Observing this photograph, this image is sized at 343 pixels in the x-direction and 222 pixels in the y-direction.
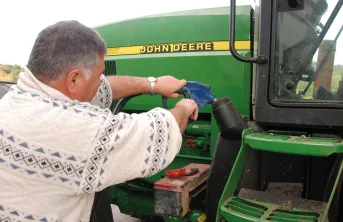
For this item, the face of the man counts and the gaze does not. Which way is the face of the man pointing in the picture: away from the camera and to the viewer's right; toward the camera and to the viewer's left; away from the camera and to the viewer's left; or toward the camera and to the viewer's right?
away from the camera and to the viewer's right

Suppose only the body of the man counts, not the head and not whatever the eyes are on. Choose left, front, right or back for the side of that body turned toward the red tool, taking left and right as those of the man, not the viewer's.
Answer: front

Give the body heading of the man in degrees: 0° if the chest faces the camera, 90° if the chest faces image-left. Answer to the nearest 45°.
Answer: approximately 225°

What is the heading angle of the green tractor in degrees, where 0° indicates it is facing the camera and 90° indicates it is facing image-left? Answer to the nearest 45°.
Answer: approximately 90°

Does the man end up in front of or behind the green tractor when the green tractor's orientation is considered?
in front

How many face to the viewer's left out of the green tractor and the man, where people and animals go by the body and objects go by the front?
1

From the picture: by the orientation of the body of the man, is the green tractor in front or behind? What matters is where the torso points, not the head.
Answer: in front

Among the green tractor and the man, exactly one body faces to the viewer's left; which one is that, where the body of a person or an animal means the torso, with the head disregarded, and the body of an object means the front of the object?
the green tractor
